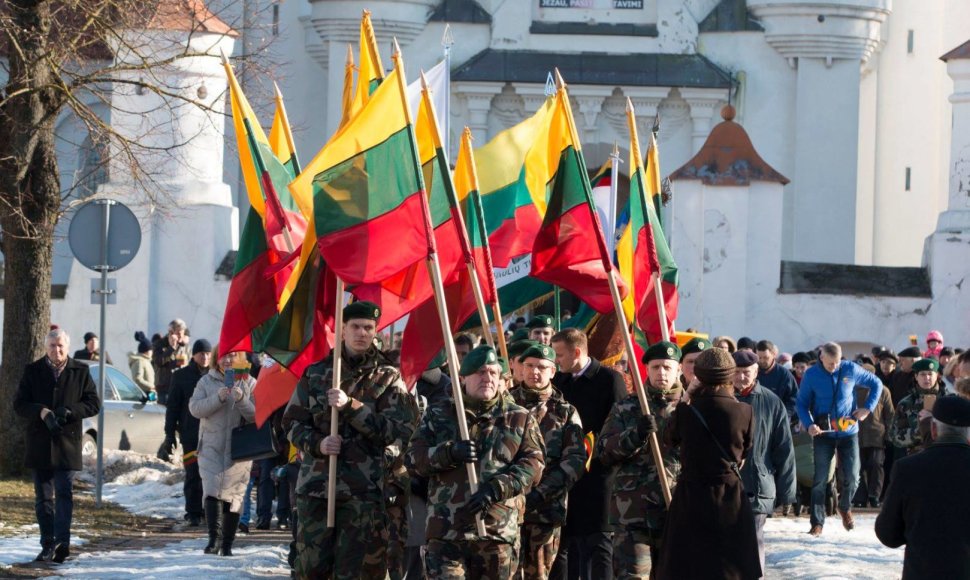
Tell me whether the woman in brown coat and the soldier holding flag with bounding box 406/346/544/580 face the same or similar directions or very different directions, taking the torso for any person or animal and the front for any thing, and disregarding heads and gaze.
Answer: very different directions

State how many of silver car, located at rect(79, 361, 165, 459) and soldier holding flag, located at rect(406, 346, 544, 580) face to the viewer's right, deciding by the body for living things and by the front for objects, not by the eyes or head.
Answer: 1

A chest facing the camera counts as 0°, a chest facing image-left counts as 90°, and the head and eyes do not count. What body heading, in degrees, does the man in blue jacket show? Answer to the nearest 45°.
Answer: approximately 0°

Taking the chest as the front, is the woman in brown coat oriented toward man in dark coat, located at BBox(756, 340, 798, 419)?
yes

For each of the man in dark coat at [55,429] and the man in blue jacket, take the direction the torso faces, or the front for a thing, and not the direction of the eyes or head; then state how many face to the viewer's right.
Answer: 0

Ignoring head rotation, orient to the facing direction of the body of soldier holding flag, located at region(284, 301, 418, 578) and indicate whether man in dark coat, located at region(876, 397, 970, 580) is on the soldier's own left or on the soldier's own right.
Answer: on the soldier's own left

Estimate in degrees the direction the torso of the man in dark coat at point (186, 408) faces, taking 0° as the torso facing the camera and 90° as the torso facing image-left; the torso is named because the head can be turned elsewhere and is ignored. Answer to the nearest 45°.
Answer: approximately 315°

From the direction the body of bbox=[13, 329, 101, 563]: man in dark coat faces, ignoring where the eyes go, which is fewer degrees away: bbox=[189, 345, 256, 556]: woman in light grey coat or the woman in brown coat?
the woman in brown coat

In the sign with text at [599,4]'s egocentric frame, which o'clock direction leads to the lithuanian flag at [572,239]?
The lithuanian flag is roughly at 12 o'clock from the sign with text.

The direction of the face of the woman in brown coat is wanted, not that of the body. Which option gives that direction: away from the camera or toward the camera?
away from the camera
